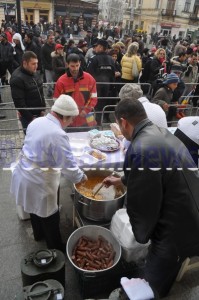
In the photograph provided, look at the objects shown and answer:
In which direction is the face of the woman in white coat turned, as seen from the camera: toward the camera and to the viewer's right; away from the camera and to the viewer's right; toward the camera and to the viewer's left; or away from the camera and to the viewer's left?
away from the camera and to the viewer's right

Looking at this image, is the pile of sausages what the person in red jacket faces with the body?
yes

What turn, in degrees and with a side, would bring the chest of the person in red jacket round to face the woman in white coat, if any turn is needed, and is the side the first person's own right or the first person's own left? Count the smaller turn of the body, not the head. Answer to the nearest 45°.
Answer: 0° — they already face them

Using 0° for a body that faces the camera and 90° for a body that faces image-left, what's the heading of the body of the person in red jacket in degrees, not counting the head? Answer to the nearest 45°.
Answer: approximately 0°

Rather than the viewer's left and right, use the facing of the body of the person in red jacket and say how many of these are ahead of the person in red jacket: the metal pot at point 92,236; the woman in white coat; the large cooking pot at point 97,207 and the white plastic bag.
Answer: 4

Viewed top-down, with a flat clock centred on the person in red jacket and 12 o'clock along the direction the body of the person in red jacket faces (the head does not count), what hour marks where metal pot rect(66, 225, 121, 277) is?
The metal pot is roughly at 12 o'clock from the person in red jacket.

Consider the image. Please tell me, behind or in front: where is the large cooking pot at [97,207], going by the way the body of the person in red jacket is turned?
in front

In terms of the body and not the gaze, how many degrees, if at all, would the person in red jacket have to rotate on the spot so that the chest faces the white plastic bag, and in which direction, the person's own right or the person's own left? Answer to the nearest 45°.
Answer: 0° — they already face it

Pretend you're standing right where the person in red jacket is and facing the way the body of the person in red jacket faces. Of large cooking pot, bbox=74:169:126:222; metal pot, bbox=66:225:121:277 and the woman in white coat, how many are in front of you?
3
